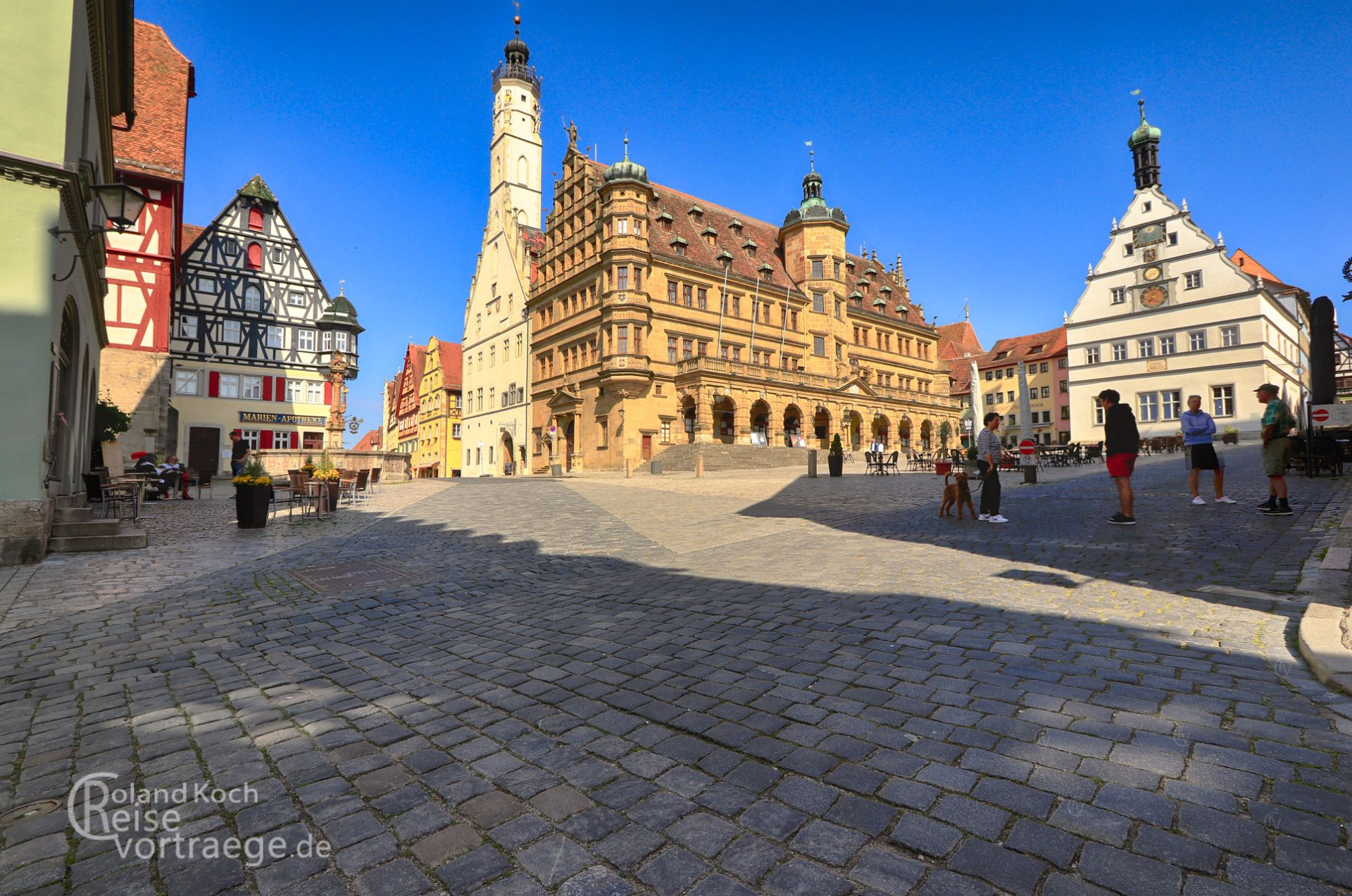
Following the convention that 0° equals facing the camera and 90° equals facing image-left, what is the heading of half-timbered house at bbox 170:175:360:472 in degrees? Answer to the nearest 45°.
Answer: approximately 0°

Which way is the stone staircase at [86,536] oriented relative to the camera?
to the viewer's right

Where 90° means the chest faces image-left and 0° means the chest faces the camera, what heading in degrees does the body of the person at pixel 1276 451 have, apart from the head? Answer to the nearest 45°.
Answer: approximately 90°

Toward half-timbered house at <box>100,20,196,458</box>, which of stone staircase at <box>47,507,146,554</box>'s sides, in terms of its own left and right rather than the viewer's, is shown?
left

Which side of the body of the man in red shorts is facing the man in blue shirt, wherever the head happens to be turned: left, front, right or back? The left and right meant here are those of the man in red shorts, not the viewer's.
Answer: right

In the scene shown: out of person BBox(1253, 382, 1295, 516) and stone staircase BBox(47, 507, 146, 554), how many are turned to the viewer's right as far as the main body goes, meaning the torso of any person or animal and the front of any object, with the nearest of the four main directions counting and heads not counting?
1

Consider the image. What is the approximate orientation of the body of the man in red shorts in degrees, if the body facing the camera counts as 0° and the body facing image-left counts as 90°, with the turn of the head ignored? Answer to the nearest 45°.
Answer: approximately 90°
